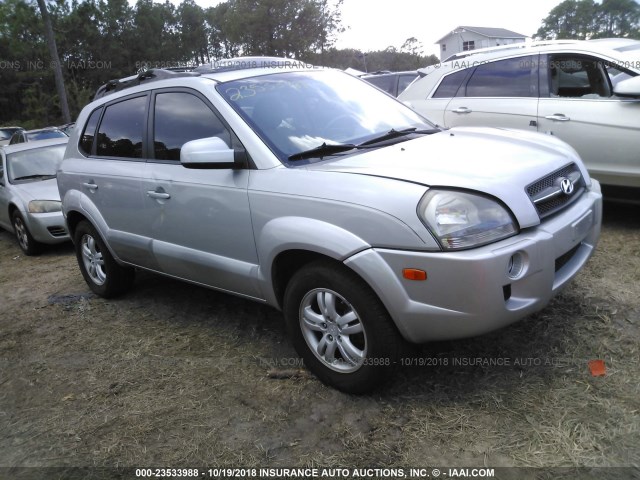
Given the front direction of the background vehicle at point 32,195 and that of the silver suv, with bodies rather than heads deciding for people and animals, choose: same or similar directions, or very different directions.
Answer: same or similar directions

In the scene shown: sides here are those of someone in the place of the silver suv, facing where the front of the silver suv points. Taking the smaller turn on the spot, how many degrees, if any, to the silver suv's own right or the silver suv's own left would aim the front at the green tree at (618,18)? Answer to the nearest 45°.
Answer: approximately 90° to the silver suv's own left

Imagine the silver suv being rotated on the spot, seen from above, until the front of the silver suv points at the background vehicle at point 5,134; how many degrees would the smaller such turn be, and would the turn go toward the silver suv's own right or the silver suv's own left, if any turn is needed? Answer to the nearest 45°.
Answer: approximately 180°

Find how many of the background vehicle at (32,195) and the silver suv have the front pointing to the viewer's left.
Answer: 0

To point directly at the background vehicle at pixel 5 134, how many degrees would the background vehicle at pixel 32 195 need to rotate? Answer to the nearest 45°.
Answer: approximately 135° to its left

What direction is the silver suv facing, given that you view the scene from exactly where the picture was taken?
facing the viewer and to the right of the viewer

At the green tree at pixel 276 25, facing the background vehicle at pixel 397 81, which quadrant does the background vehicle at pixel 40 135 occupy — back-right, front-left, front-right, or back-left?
front-right

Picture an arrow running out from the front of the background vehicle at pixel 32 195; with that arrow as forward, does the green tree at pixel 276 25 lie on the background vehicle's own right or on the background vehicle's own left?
on the background vehicle's own left

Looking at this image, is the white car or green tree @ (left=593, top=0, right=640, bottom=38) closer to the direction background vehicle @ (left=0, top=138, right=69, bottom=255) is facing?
the white car

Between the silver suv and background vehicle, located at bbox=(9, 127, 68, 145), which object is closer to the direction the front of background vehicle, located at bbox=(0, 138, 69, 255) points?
the silver suv

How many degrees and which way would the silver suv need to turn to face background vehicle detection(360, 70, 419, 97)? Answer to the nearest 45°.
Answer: approximately 135° to its left

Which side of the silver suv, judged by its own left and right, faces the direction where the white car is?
left
